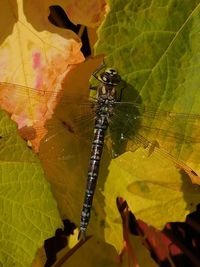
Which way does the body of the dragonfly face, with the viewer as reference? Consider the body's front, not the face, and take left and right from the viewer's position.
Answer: facing away from the viewer
